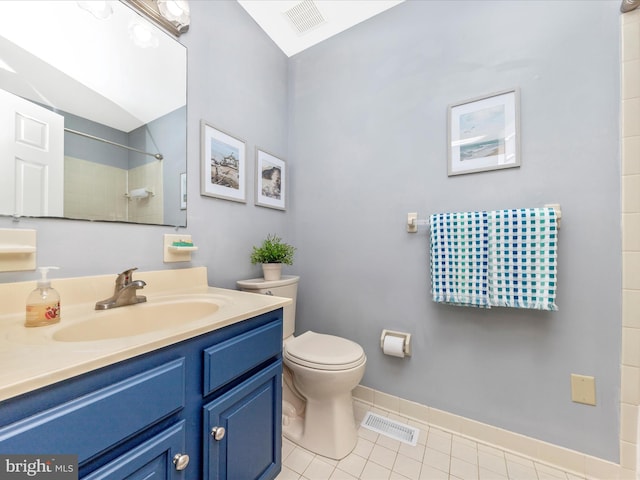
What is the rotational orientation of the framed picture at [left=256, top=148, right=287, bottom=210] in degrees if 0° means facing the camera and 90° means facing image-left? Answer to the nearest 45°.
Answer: approximately 315°

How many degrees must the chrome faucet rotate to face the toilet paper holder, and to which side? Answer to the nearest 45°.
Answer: approximately 45° to its left

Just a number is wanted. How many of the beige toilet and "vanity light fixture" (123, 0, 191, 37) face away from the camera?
0

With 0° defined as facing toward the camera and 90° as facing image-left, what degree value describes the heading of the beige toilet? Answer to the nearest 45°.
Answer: approximately 315°

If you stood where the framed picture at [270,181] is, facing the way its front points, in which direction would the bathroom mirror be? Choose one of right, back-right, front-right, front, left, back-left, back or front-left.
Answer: right

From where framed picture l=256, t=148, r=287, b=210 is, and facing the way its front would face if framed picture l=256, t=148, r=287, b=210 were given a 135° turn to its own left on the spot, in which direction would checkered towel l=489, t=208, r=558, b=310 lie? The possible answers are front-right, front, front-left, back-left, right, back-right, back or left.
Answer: back-right

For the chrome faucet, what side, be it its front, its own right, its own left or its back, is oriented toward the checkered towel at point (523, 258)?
front

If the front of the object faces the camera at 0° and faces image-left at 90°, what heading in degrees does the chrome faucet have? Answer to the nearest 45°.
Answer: approximately 315°

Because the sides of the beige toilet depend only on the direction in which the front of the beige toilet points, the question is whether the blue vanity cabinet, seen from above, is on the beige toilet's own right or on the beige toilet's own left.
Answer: on the beige toilet's own right
